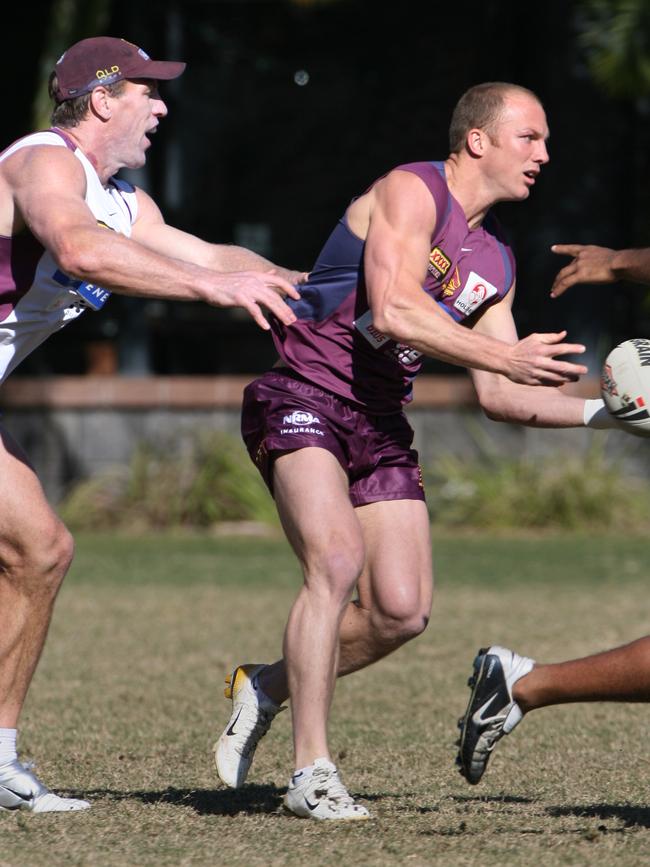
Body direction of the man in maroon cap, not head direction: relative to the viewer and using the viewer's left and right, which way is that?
facing to the right of the viewer

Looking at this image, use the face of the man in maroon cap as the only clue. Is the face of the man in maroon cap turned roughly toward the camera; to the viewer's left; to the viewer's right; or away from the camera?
to the viewer's right

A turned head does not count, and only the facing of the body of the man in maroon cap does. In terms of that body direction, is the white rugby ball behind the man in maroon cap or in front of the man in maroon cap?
in front
